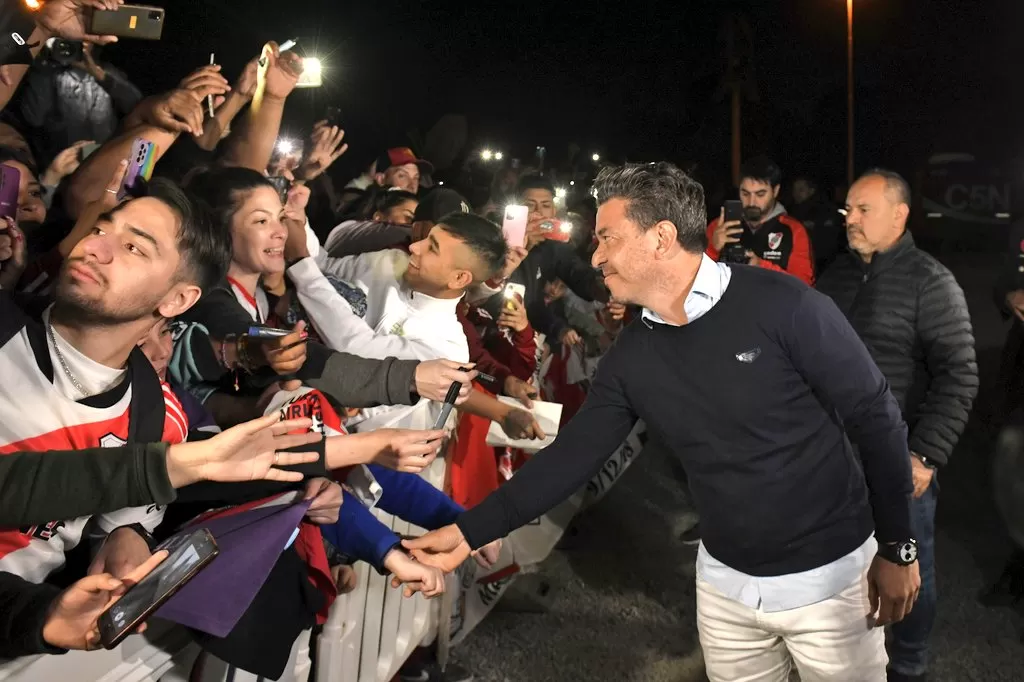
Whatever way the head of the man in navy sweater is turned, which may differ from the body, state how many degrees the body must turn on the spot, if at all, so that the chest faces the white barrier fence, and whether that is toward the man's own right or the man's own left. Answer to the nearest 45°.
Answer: approximately 45° to the man's own right

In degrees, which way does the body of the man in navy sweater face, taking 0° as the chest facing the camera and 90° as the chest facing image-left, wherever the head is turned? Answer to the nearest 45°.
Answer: approximately 45°

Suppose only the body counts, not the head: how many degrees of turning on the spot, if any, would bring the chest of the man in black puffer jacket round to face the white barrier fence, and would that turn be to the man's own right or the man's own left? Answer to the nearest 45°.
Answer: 0° — they already face it

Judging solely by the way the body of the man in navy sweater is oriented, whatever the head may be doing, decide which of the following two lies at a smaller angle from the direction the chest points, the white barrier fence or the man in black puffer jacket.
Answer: the white barrier fence

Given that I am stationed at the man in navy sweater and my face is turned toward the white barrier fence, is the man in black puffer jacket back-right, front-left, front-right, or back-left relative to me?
back-right

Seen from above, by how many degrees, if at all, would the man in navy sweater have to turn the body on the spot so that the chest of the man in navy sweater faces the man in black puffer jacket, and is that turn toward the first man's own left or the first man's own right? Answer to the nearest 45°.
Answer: approximately 180°
